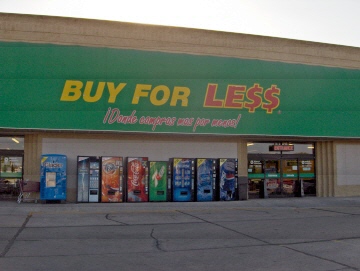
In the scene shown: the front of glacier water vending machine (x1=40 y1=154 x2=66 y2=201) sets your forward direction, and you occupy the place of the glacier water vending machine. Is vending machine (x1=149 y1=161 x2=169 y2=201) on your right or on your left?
on your left

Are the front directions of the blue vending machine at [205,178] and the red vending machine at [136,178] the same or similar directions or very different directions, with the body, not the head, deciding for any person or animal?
same or similar directions

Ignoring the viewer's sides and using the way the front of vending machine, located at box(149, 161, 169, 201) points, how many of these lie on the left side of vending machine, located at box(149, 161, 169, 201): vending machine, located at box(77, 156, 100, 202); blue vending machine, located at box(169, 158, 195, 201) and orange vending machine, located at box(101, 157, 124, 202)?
1

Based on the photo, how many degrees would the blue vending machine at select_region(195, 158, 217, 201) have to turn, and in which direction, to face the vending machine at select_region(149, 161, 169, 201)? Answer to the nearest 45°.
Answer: approximately 90° to its right

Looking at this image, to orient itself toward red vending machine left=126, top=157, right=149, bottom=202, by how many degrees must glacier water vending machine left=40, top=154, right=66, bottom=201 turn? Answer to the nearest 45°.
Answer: approximately 90° to its left

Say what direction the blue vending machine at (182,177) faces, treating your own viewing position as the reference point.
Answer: facing the viewer

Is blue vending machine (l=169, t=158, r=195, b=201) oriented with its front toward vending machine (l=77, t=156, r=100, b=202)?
no

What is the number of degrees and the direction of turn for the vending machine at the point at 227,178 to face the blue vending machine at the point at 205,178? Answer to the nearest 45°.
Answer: approximately 90° to its right

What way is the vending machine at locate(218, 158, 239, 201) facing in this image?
toward the camera

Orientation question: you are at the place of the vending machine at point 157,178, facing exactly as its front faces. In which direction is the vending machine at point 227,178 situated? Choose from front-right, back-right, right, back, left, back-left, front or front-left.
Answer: left

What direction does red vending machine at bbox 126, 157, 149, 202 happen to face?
toward the camera

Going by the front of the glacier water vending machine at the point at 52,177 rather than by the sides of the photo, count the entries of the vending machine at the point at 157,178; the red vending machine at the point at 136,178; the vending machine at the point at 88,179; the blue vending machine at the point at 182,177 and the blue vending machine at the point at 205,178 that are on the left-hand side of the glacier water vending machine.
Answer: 5

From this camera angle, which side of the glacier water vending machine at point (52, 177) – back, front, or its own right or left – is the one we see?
front

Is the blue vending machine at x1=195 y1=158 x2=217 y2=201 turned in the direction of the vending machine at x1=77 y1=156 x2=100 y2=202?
no

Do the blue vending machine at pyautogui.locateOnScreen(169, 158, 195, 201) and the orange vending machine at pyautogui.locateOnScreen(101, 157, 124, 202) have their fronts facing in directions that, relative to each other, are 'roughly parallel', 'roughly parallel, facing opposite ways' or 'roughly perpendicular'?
roughly parallel

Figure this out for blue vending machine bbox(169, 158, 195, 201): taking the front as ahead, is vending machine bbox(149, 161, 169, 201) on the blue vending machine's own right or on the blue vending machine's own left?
on the blue vending machine's own right

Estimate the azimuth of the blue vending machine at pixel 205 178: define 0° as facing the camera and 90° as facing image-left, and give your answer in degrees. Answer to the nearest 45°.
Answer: approximately 0°

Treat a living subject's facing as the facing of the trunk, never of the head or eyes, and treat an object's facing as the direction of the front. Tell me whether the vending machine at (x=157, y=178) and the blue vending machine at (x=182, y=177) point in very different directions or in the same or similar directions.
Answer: same or similar directions

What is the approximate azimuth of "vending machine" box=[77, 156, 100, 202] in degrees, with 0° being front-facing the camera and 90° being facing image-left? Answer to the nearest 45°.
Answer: approximately 0°

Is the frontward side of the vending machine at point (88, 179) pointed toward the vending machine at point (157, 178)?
no
